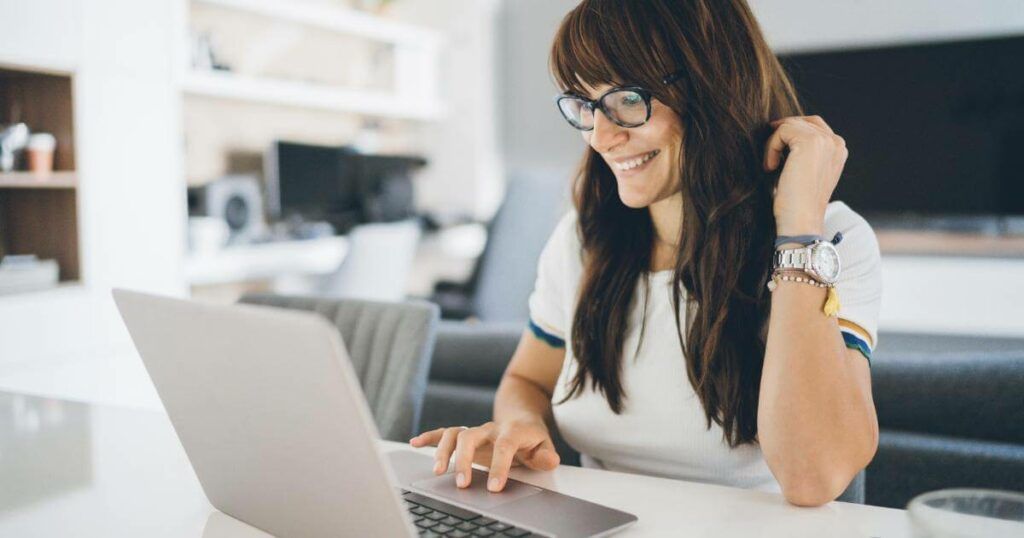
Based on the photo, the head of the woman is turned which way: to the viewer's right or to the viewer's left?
to the viewer's left

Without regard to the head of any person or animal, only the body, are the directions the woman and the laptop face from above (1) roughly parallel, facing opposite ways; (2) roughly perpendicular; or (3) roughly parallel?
roughly parallel, facing opposite ways

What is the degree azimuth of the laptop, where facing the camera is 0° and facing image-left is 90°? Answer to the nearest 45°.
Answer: approximately 225°

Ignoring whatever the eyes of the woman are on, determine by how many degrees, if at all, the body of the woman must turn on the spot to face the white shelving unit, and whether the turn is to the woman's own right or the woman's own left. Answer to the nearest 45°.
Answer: approximately 90° to the woman's own right

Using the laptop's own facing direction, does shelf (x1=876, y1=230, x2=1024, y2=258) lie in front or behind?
in front

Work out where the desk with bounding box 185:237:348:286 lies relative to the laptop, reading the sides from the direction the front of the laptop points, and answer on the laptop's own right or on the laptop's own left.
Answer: on the laptop's own left

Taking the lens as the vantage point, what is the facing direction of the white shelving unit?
facing the viewer and to the right of the viewer

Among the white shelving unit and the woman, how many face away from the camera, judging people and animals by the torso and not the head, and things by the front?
0

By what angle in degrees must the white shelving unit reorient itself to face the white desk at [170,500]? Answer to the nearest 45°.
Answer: approximately 45° to its right

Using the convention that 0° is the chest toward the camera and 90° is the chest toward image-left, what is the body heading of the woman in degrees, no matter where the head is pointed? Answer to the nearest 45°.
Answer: approximately 45°

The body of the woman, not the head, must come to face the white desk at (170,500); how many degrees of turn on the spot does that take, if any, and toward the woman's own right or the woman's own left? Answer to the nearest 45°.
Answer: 0° — they already face it

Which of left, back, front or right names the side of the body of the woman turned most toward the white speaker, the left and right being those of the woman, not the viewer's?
right

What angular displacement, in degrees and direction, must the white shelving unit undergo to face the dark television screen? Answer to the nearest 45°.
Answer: approximately 45° to its left

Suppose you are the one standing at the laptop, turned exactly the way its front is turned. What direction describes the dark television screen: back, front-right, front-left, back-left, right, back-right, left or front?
front

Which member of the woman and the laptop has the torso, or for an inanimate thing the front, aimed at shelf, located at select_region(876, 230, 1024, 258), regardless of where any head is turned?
the laptop

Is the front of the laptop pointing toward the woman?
yes
